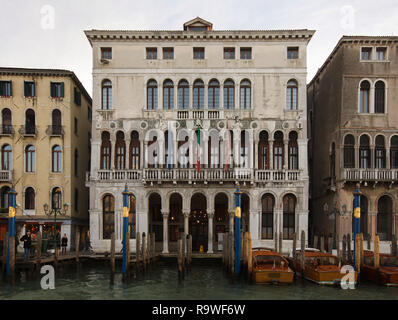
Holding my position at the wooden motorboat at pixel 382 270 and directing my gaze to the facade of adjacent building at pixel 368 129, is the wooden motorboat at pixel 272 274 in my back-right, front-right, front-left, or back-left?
back-left

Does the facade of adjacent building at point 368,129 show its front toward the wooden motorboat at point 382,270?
yes

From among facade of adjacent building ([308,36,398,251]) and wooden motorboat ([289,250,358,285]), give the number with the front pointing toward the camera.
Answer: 1

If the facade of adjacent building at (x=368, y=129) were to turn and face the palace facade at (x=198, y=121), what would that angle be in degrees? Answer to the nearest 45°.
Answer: approximately 90° to its right

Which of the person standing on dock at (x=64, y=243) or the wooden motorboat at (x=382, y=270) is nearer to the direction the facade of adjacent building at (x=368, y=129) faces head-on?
the wooden motorboat

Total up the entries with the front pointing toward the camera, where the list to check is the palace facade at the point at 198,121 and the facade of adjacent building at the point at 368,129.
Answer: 2

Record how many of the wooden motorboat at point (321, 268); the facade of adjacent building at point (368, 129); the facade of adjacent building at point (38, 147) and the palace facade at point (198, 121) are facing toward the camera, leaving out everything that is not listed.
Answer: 3

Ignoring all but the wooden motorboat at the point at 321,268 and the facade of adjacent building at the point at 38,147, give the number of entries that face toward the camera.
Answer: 1
